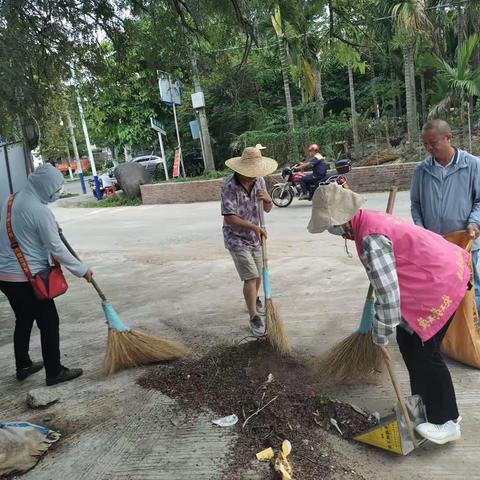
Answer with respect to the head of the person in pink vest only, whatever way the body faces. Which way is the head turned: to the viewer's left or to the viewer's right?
to the viewer's left

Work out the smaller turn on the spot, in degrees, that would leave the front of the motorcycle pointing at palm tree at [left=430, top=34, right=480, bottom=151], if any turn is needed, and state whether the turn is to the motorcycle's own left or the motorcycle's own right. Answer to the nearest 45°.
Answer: approximately 180°

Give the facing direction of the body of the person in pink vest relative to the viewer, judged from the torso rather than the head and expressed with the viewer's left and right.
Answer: facing to the left of the viewer

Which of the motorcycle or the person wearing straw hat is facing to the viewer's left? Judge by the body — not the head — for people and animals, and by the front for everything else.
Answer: the motorcycle

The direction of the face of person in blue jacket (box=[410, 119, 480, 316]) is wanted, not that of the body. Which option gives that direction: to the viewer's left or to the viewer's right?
to the viewer's left

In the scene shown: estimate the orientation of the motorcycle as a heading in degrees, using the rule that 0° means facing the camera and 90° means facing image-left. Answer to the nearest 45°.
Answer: approximately 90°

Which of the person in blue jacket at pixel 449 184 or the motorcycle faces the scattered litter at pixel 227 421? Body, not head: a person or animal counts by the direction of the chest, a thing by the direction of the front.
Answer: the person in blue jacket

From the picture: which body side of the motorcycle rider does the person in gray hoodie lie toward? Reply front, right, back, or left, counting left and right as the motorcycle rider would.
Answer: left

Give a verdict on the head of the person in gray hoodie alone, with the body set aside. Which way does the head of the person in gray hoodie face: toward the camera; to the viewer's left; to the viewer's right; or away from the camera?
to the viewer's right

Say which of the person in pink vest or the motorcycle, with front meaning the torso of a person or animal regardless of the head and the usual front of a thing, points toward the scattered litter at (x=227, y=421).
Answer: the person in pink vest

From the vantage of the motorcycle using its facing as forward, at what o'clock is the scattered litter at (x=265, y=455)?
The scattered litter is roughly at 9 o'clock from the motorcycle.

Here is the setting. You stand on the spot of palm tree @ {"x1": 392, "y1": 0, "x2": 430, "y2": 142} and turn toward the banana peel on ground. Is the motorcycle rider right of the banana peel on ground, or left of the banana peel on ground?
right

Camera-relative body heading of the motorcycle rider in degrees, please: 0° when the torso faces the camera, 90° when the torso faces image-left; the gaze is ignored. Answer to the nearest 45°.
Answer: approximately 90°

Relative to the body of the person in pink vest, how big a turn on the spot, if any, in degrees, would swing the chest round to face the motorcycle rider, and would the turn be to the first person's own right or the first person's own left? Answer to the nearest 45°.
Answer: approximately 90° to the first person's own right
